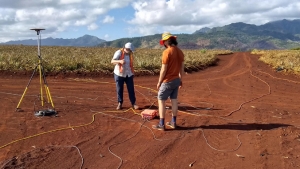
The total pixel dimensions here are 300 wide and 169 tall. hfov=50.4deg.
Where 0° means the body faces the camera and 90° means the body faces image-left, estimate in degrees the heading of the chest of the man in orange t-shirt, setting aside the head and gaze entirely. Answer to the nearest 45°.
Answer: approximately 135°

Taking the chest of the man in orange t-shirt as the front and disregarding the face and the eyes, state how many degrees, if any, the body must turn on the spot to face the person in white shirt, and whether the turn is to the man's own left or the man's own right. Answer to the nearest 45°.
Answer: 0° — they already face them
